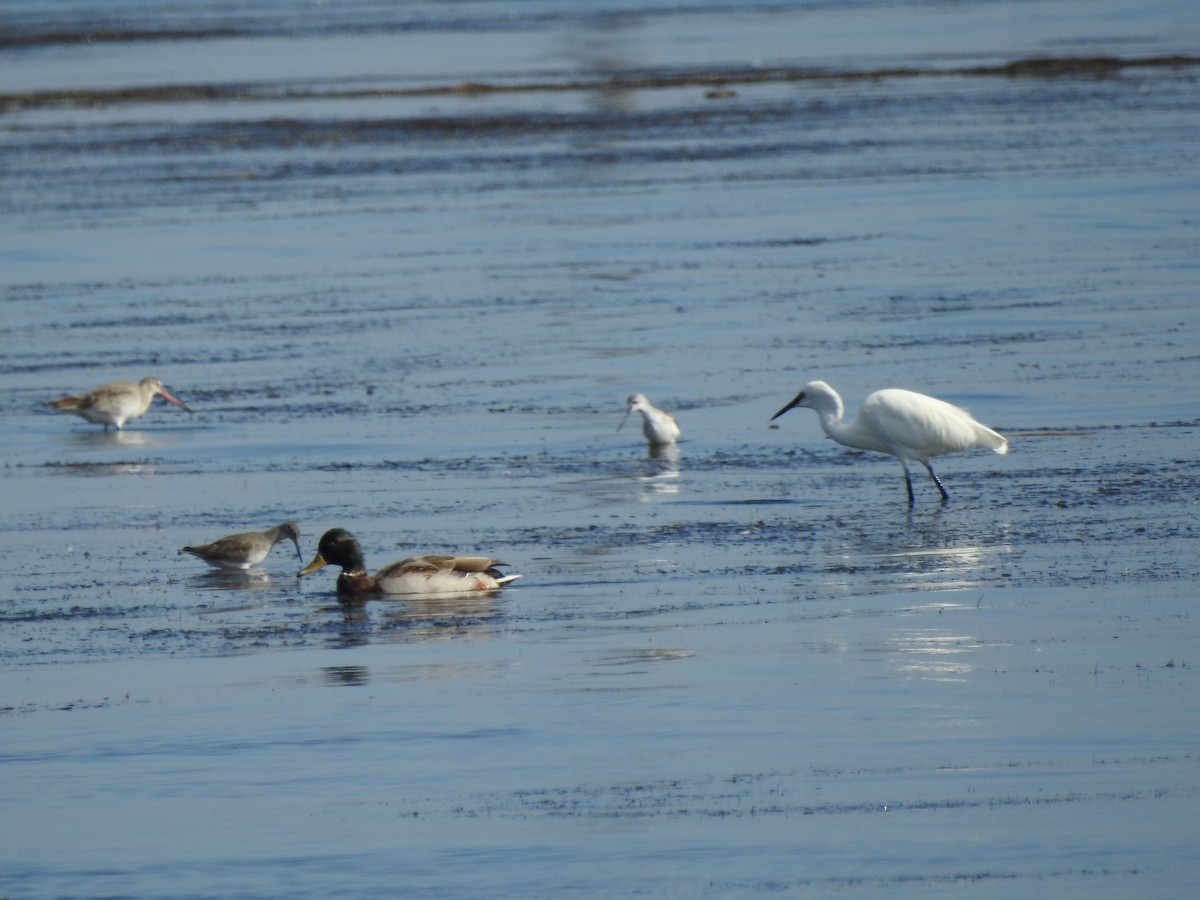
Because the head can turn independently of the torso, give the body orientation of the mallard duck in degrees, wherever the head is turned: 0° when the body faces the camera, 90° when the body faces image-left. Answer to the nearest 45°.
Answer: approximately 90°

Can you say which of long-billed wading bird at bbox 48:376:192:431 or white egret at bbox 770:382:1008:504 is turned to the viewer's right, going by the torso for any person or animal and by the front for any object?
the long-billed wading bird

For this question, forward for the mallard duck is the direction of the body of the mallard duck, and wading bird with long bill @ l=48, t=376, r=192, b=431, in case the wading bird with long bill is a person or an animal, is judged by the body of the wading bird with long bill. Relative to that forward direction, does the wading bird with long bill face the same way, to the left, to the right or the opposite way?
the opposite way

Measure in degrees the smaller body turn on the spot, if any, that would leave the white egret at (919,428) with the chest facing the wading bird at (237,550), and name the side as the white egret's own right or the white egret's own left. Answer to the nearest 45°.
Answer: approximately 45° to the white egret's own left

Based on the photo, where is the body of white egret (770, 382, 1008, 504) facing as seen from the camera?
to the viewer's left

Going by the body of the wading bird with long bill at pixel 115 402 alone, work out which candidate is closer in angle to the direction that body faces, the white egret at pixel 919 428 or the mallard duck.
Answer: the white egret

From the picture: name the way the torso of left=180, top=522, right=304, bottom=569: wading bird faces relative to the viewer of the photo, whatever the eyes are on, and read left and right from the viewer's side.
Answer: facing to the right of the viewer

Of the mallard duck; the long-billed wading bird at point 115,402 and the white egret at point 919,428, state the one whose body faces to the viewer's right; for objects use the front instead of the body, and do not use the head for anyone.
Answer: the long-billed wading bird

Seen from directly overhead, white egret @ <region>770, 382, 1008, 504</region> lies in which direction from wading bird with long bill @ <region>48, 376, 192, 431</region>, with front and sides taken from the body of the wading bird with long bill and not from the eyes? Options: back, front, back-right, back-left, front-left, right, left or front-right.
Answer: front-right

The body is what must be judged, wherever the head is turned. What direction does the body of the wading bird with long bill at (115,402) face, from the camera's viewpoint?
to the viewer's right
